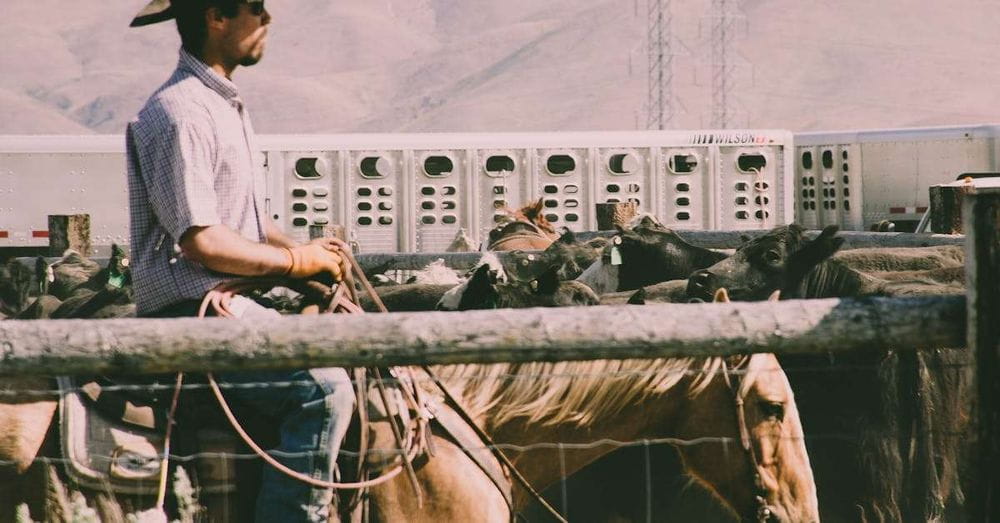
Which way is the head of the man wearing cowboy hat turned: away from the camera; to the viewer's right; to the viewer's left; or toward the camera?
to the viewer's right

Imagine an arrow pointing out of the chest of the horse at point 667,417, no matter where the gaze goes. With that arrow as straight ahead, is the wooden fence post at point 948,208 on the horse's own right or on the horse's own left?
on the horse's own left

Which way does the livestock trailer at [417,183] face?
to the viewer's right

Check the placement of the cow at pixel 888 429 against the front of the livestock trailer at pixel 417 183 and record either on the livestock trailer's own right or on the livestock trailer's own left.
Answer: on the livestock trailer's own right

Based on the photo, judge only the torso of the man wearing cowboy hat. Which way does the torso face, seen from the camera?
to the viewer's right

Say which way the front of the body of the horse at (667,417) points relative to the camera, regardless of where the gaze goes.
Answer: to the viewer's right

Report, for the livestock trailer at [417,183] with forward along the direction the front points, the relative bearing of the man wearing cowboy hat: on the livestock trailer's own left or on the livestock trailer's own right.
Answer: on the livestock trailer's own right
